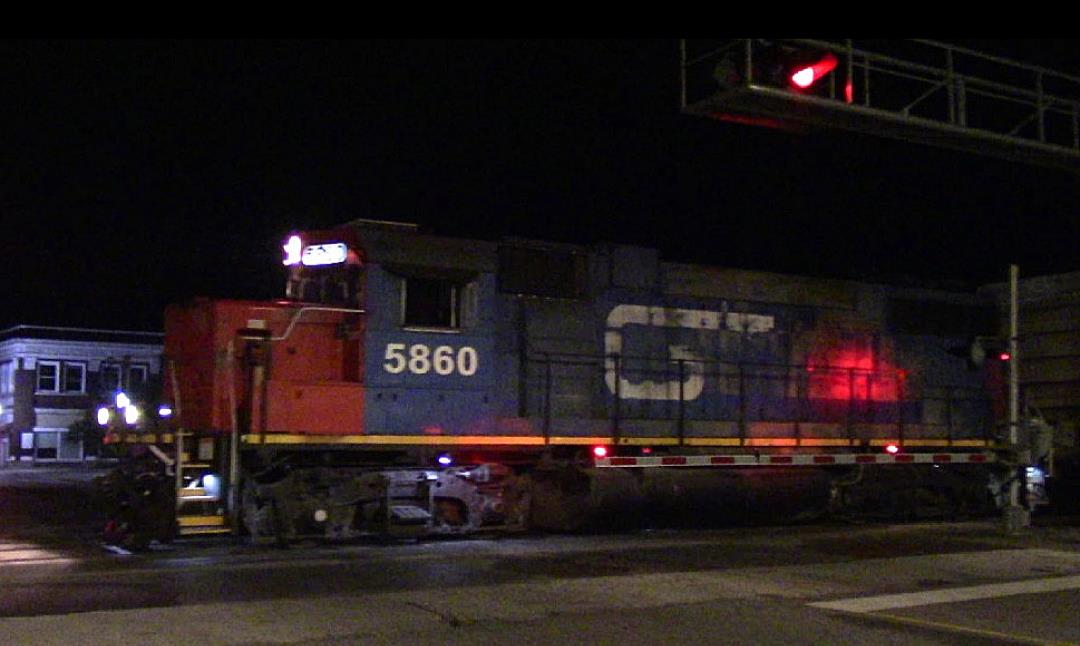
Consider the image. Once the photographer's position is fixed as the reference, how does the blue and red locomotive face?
facing the viewer and to the left of the viewer

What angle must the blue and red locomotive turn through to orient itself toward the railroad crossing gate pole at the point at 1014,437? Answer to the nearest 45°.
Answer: approximately 135° to its left
